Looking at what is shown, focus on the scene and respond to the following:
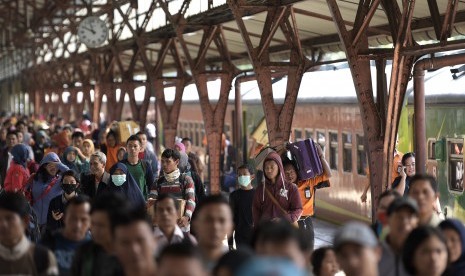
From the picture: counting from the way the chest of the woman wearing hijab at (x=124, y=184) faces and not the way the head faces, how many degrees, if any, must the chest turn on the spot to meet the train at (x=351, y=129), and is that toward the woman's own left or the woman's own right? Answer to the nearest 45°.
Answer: approximately 135° to the woman's own left

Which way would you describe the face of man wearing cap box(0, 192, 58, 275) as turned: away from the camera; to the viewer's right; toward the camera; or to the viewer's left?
toward the camera

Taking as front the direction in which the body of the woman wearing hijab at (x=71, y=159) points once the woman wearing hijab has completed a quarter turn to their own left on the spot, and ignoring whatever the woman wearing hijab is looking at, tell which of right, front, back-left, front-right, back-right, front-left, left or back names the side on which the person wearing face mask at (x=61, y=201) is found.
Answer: right

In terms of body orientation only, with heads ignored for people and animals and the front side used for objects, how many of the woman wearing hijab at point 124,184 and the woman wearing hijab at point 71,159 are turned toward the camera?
2

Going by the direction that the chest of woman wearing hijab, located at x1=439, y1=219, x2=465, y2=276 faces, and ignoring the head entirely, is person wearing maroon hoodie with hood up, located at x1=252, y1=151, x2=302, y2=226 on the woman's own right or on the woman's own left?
on the woman's own right

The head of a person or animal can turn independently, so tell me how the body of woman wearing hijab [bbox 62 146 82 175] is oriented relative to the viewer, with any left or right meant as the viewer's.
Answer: facing the viewer

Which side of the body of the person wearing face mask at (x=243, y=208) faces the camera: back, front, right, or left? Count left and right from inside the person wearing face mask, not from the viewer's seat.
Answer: front

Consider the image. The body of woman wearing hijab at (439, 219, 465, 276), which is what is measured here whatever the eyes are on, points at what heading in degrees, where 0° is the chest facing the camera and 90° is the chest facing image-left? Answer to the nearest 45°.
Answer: approximately 45°

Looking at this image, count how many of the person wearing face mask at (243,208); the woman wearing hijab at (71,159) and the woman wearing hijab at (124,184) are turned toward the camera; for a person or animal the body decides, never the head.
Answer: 3

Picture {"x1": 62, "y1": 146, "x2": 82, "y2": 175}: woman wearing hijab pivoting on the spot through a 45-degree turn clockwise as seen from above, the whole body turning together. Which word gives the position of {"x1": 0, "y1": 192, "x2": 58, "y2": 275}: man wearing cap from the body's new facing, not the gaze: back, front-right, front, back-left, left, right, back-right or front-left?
front-left

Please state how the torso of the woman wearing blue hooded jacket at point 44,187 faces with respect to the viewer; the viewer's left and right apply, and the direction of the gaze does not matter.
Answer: facing the viewer and to the right of the viewer

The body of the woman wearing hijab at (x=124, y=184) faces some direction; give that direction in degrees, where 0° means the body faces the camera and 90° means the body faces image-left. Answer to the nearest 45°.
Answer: approximately 0°
